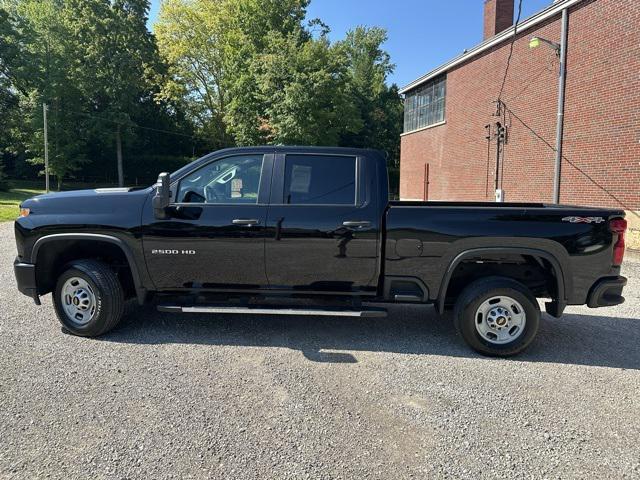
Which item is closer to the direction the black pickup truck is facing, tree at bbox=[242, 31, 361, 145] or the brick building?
the tree

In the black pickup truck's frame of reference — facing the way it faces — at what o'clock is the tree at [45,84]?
The tree is roughly at 2 o'clock from the black pickup truck.

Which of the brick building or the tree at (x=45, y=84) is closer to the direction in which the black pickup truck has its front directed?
the tree

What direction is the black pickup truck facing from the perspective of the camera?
to the viewer's left

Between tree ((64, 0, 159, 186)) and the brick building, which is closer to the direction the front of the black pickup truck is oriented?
the tree

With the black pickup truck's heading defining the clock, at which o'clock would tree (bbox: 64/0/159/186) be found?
The tree is roughly at 2 o'clock from the black pickup truck.

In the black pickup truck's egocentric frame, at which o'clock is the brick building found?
The brick building is roughly at 4 o'clock from the black pickup truck.
